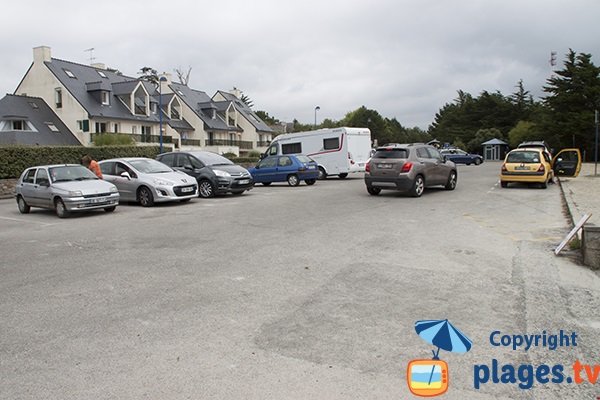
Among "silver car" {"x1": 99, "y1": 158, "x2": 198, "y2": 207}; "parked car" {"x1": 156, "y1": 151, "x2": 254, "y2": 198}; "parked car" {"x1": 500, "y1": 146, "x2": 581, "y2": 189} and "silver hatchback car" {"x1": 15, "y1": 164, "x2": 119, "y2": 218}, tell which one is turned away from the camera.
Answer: "parked car" {"x1": 500, "y1": 146, "x2": 581, "y2": 189}

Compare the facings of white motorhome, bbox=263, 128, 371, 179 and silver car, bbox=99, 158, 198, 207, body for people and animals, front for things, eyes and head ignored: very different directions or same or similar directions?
very different directions

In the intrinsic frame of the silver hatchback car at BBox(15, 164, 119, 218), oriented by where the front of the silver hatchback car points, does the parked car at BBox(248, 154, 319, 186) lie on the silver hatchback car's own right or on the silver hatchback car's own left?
on the silver hatchback car's own left

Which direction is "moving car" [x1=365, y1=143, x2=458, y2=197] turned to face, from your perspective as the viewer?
facing away from the viewer and to the right of the viewer

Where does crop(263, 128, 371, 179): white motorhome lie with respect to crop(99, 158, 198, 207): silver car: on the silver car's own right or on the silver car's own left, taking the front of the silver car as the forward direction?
on the silver car's own left

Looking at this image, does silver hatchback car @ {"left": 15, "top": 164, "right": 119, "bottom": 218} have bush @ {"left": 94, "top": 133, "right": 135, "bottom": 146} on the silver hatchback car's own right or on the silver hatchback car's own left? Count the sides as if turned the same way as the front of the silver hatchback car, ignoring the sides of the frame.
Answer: on the silver hatchback car's own left

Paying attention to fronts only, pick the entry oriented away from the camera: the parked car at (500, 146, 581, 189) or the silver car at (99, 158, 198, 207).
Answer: the parked car

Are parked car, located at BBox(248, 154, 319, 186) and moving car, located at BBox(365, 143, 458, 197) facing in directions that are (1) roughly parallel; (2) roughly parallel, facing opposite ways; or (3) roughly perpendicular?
roughly perpendicular

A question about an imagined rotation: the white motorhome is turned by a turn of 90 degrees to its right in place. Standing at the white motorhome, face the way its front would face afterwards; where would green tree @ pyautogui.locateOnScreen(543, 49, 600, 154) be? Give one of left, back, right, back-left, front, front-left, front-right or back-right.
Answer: front

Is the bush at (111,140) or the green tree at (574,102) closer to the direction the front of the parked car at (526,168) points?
the green tree

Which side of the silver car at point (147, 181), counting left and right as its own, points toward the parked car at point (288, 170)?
left

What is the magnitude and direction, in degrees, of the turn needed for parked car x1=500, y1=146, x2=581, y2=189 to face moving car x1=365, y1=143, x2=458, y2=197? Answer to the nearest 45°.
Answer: approximately 135° to its left

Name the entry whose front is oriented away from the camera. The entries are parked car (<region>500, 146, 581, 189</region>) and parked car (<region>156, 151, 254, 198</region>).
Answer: parked car (<region>500, 146, 581, 189</region>)

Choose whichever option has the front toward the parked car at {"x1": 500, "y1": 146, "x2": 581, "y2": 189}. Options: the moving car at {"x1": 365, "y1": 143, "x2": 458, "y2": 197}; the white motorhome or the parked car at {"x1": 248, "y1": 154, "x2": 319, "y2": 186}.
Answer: the moving car at {"x1": 365, "y1": 143, "x2": 458, "y2": 197}
